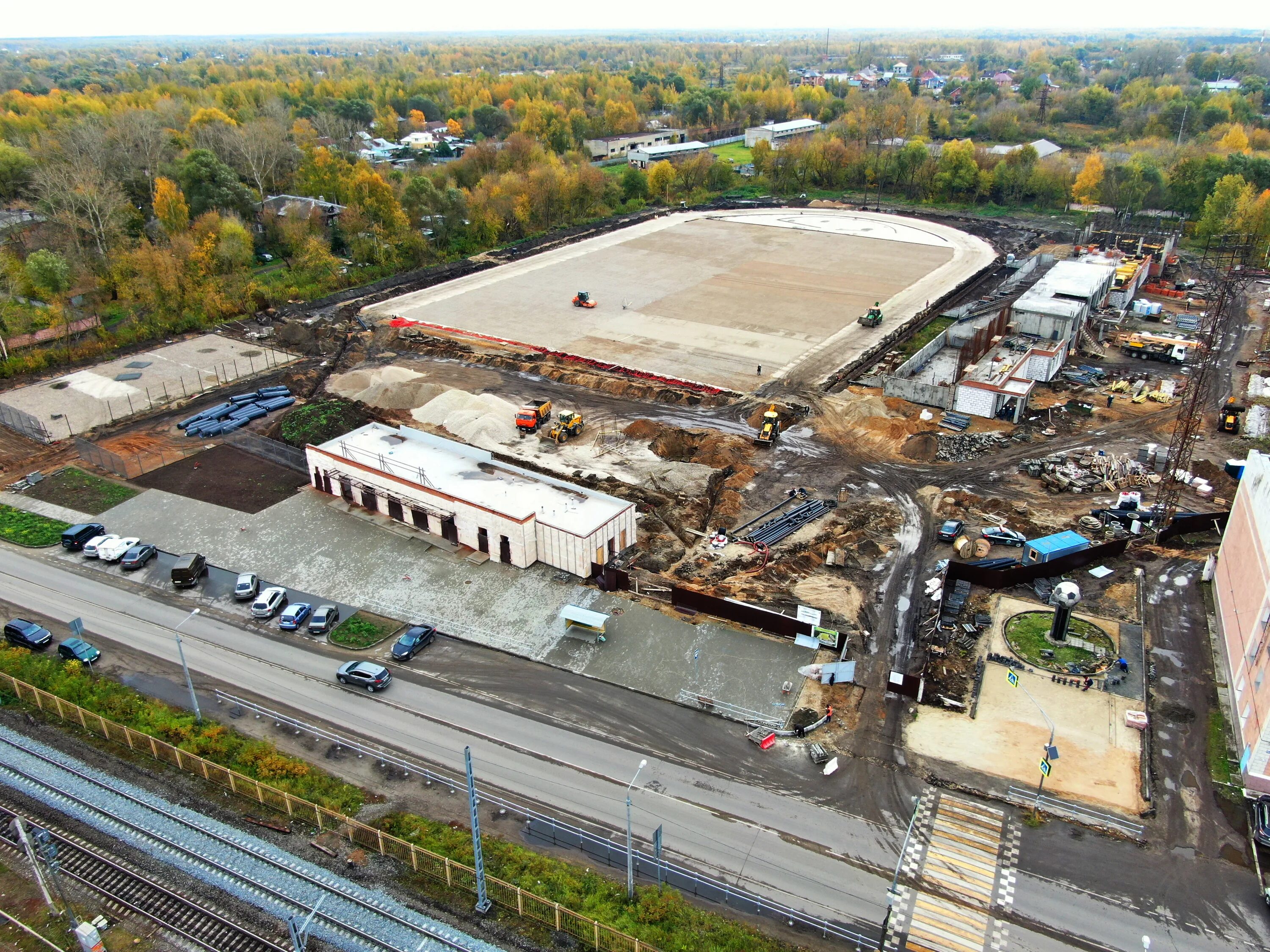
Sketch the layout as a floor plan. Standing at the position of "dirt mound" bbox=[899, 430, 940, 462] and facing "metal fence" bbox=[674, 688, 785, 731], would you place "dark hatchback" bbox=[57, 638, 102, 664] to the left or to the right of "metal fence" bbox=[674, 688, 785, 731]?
right

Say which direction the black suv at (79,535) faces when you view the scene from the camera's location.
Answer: facing away from the viewer and to the right of the viewer

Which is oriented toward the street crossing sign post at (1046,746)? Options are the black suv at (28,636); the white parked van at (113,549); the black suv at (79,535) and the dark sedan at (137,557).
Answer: the black suv at (28,636)

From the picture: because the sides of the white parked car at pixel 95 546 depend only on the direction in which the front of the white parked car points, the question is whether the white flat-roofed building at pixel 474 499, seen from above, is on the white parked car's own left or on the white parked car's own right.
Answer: on the white parked car's own right

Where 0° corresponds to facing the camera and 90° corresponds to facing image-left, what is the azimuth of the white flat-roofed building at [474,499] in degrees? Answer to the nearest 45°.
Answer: approximately 45°

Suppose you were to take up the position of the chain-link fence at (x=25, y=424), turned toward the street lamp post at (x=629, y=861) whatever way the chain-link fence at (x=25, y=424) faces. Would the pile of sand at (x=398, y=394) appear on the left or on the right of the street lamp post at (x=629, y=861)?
left

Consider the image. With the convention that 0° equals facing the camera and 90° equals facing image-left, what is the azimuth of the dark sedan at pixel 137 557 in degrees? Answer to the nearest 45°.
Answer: approximately 225°

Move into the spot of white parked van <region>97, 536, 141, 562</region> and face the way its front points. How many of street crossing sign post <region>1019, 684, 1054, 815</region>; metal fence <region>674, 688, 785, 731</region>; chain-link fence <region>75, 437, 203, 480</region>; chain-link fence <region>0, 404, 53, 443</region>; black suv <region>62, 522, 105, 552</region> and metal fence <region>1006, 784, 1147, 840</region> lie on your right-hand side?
3

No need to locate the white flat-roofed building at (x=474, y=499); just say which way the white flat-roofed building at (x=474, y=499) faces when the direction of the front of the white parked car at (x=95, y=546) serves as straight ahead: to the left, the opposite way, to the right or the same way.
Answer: the opposite way

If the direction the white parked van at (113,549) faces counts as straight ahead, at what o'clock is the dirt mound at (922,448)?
The dirt mound is roughly at 2 o'clock from the white parked van.

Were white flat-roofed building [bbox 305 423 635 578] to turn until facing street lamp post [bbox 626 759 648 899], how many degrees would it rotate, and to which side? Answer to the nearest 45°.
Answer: approximately 45° to its left

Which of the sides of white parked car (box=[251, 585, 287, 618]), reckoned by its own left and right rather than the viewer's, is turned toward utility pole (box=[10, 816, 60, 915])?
back

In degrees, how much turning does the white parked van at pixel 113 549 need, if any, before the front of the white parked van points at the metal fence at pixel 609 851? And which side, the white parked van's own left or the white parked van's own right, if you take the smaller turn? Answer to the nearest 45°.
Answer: approximately 135° to the white parked van's own right

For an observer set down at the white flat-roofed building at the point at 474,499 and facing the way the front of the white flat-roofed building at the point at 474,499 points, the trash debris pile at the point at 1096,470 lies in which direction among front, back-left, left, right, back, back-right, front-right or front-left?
back-left

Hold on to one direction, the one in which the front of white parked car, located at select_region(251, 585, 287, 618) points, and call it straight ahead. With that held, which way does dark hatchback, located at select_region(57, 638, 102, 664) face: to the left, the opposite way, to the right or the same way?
to the right

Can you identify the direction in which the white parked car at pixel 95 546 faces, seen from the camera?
facing away from the viewer and to the right of the viewer

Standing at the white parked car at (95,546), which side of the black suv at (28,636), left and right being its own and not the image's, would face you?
left
